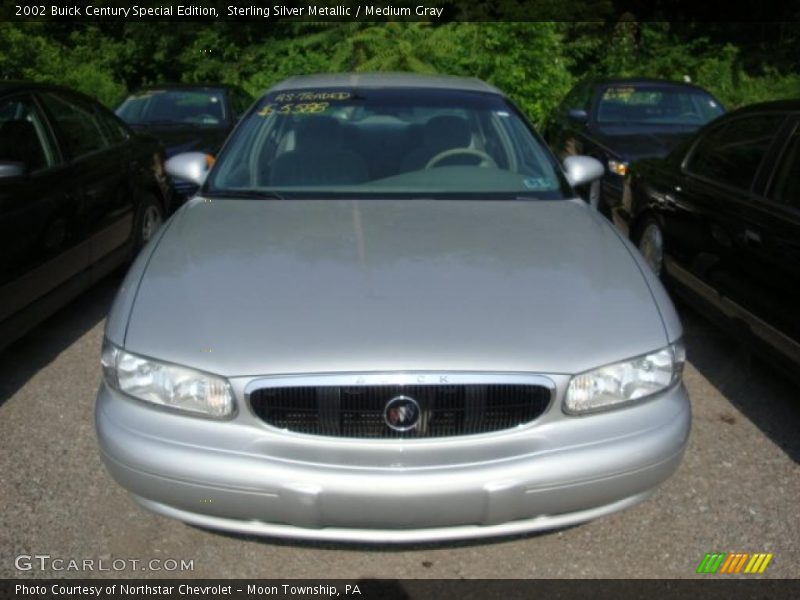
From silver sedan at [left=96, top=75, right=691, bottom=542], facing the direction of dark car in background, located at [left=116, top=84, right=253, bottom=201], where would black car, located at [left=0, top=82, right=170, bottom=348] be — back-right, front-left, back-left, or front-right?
front-left

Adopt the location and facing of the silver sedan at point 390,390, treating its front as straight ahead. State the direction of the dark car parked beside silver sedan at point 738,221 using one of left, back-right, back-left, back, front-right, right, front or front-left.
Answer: back-left

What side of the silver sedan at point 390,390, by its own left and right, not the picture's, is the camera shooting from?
front

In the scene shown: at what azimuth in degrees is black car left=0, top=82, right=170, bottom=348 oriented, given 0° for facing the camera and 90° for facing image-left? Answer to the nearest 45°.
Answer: approximately 45°

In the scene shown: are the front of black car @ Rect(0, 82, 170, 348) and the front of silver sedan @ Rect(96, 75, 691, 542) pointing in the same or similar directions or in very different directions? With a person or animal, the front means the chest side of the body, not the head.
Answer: same or similar directions

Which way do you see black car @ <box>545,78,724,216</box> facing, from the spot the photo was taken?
facing the viewer and to the right of the viewer

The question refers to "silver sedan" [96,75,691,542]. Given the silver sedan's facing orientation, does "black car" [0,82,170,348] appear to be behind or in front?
behind

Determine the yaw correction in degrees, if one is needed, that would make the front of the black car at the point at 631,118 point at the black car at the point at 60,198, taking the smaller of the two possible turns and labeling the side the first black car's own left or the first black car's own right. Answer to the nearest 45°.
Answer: approximately 90° to the first black car's own right

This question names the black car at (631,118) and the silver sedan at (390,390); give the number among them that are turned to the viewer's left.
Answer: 0

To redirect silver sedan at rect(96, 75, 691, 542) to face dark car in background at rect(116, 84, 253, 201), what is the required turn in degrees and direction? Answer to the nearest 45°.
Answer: approximately 180°

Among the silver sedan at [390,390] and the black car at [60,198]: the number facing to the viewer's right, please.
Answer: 0
